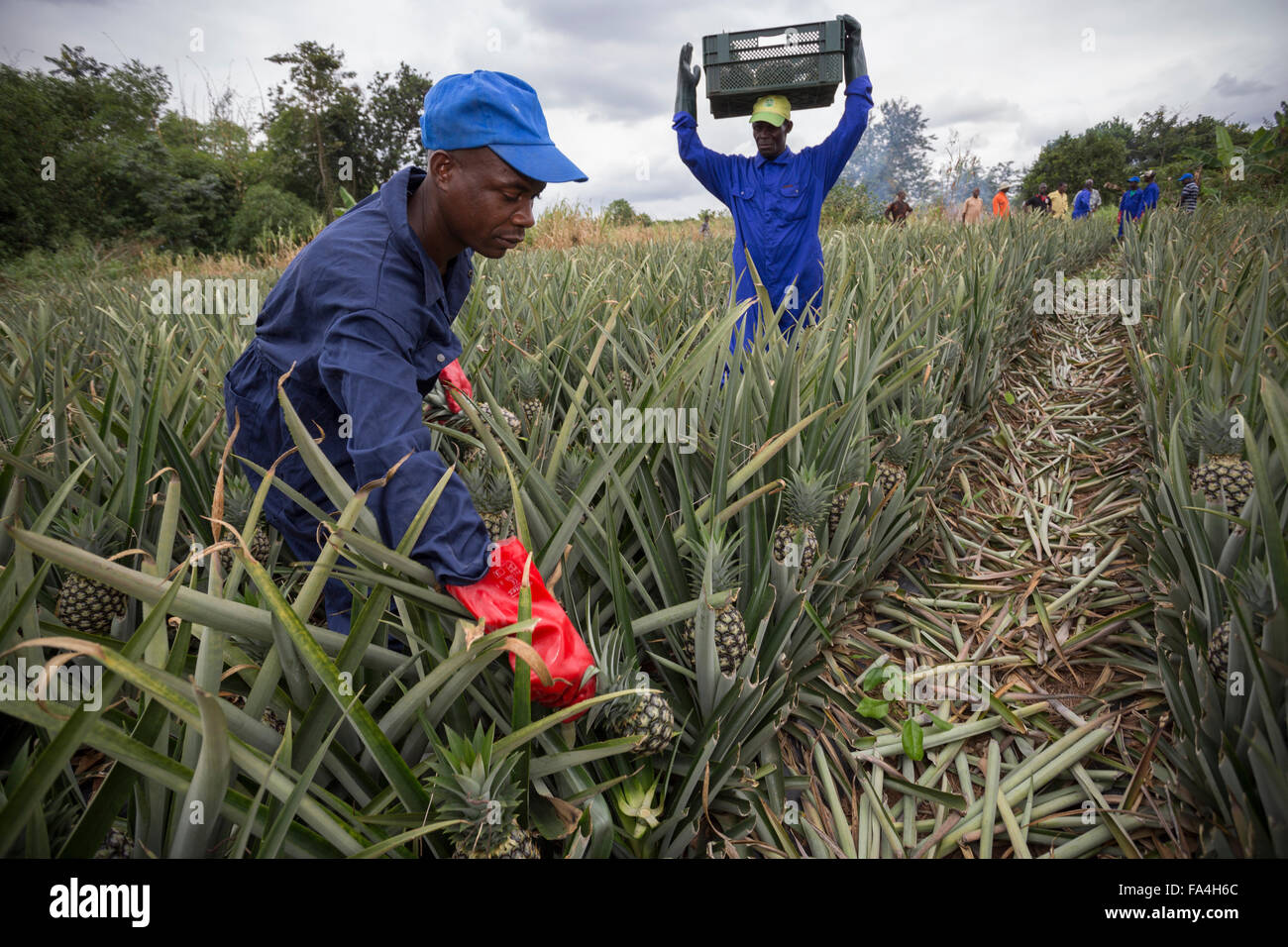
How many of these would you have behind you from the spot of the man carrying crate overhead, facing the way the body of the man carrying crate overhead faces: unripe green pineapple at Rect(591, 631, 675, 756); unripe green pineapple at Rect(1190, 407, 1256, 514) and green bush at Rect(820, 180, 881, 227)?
1

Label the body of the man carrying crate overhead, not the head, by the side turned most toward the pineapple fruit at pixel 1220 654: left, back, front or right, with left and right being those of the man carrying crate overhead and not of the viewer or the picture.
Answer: front

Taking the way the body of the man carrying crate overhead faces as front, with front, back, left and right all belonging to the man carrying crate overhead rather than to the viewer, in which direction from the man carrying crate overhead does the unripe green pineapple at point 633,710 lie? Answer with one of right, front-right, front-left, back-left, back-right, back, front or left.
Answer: front

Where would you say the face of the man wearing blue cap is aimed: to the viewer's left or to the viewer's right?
to the viewer's right

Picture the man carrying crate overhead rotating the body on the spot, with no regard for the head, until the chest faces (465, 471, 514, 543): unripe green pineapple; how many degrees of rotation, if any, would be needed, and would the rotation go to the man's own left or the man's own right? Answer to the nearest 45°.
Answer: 0° — they already face it

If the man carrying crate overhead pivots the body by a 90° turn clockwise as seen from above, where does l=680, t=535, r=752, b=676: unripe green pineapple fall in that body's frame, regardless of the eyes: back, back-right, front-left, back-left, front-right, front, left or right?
left

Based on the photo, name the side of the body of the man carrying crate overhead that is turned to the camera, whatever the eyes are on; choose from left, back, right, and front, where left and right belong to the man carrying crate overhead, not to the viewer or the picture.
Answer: front

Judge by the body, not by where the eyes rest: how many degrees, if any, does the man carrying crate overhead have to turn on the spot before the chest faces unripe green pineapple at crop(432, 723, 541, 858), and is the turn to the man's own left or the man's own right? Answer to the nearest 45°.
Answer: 0° — they already face it

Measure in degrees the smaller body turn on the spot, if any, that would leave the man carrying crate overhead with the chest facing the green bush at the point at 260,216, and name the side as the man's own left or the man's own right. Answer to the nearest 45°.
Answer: approximately 135° to the man's own right

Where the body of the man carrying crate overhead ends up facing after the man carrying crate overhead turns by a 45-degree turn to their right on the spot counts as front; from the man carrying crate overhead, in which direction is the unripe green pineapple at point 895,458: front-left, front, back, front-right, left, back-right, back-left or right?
front-left

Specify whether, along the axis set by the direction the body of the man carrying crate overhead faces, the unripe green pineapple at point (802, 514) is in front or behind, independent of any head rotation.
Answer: in front
